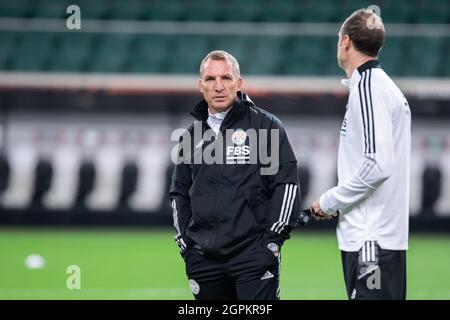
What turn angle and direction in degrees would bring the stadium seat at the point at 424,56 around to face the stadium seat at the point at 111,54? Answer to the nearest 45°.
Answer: approximately 90° to its right

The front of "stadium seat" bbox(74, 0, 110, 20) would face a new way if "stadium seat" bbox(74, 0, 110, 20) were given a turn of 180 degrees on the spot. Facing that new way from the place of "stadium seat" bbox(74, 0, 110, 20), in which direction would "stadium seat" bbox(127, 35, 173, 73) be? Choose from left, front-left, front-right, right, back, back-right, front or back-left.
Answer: back-right

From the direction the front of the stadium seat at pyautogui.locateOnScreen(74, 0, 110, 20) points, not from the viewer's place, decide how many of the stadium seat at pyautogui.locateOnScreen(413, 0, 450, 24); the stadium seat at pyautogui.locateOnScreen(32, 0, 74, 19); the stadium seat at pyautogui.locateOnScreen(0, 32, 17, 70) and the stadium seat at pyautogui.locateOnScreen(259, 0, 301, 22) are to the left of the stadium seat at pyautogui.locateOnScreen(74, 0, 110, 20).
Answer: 2

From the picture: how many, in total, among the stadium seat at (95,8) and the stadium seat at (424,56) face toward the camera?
2

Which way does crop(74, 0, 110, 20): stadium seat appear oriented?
toward the camera

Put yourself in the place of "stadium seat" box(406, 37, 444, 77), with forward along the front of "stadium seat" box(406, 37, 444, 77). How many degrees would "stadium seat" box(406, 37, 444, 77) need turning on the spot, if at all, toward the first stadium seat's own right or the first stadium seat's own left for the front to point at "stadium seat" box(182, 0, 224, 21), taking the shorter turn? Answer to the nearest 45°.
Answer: approximately 90° to the first stadium seat's own right

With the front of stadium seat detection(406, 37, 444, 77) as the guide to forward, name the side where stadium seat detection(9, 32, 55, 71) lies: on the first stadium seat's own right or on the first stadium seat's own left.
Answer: on the first stadium seat's own right

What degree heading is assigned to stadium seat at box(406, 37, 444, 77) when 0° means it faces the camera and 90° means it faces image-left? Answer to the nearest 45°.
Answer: approximately 0°

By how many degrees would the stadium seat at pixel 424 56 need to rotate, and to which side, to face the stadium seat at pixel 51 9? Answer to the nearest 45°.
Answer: approximately 90° to its right

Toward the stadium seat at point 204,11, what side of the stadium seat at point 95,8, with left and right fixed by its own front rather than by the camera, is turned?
left

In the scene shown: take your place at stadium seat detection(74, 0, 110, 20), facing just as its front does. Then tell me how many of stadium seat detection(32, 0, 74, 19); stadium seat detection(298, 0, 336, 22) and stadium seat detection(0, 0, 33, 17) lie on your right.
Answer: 2

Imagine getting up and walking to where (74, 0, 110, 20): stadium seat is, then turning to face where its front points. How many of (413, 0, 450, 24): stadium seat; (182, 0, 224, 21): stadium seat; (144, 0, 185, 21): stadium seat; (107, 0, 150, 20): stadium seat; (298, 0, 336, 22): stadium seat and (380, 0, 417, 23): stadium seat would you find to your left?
6
